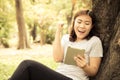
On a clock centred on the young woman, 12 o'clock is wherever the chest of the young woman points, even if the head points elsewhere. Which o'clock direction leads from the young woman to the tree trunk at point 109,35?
The tree trunk is roughly at 7 o'clock from the young woman.

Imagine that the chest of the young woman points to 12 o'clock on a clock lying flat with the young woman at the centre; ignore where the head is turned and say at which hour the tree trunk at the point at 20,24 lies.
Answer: The tree trunk is roughly at 4 o'clock from the young woman.

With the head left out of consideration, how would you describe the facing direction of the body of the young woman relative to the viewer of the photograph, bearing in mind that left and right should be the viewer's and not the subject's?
facing the viewer and to the left of the viewer
